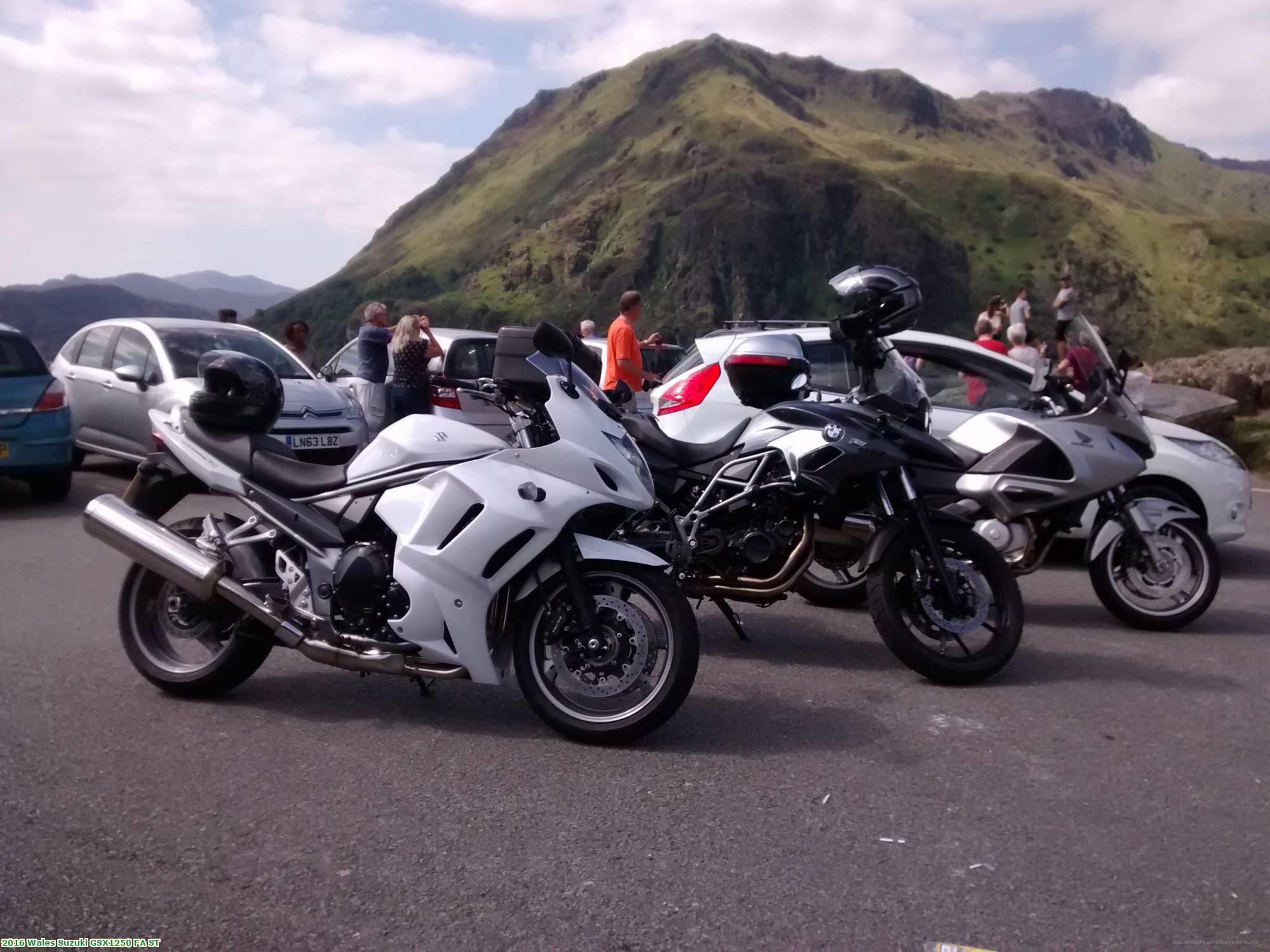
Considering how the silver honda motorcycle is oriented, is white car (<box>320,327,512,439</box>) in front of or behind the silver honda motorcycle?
behind

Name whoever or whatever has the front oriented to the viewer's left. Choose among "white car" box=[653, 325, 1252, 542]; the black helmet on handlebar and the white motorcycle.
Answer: the black helmet on handlebar

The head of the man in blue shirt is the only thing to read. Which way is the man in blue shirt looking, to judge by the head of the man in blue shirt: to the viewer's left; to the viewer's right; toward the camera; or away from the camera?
to the viewer's right

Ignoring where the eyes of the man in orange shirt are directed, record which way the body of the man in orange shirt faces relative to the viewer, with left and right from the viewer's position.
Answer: facing to the right of the viewer

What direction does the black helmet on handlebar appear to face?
to the viewer's left

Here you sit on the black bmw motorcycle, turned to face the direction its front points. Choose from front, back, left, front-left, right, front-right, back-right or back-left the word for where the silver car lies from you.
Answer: back

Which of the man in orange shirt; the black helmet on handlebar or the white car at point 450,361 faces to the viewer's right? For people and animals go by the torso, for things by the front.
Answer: the man in orange shirt

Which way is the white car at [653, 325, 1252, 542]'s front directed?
to the viewer's right

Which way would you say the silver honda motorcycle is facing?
to the viewer's right

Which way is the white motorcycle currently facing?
to the viewer's right
